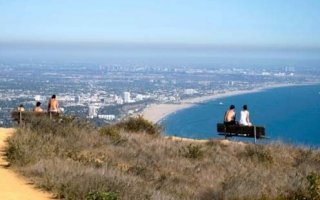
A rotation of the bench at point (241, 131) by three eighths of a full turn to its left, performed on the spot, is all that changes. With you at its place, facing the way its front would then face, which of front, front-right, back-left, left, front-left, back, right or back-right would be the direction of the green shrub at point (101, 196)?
front-left

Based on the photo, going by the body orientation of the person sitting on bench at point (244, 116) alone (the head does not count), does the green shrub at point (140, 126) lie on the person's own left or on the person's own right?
on the person's own left

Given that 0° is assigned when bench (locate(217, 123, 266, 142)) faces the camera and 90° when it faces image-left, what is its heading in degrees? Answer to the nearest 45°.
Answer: approximately 180°

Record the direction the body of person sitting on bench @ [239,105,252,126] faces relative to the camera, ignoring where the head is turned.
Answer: away from the camera

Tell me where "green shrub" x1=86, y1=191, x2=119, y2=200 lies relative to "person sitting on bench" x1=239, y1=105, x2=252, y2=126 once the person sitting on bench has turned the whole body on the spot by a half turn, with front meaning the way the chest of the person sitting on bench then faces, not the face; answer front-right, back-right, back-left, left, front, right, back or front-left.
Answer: front

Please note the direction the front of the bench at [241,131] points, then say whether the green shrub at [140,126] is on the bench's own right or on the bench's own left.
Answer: on the bench's own left
